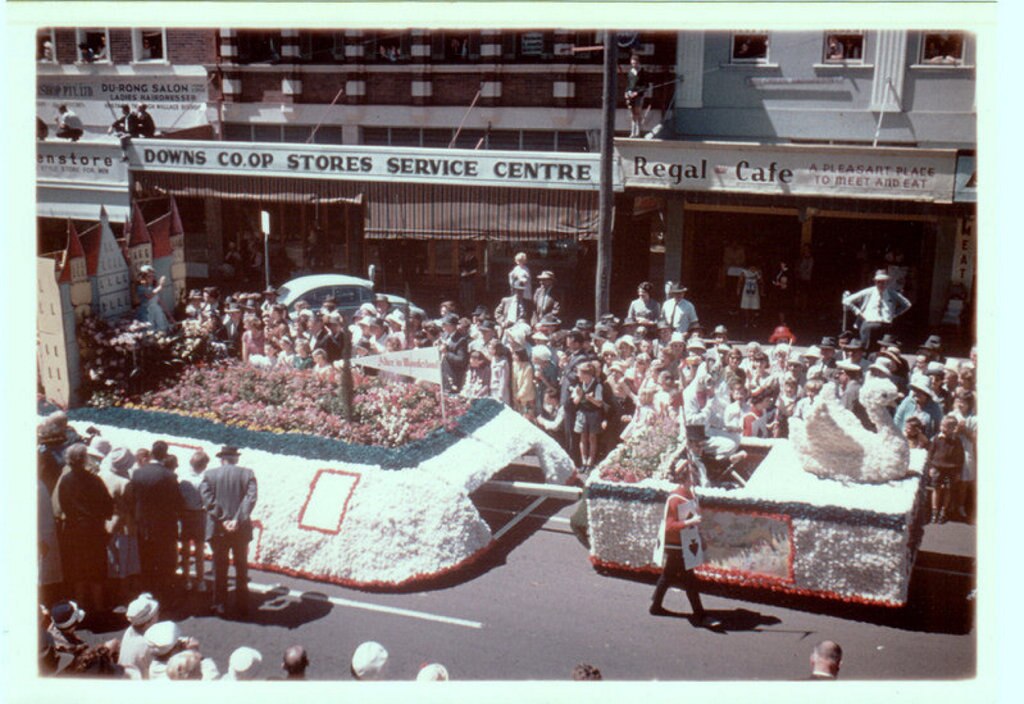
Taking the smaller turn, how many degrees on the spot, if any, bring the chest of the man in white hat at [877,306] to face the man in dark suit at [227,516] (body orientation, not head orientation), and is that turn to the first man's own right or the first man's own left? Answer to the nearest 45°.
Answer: approximately 45° to the first man's own right

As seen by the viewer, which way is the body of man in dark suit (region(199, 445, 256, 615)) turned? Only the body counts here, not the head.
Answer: away from the camera

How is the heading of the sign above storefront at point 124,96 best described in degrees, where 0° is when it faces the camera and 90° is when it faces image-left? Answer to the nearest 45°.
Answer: approximately 0°

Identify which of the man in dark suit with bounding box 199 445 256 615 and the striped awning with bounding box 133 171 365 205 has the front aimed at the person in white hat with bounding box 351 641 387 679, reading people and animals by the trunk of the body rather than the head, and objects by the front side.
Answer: the striped awning

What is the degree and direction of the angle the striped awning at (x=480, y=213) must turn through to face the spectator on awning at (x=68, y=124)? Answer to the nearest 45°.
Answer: approximately 90° to its right

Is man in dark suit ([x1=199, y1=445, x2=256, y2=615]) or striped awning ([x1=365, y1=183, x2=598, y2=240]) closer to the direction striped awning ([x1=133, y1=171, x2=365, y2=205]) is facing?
the man in dark suit

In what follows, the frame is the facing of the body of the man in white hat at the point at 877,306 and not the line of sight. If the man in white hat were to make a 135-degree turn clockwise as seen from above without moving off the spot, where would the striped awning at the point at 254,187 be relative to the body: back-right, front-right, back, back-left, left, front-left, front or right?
front-left

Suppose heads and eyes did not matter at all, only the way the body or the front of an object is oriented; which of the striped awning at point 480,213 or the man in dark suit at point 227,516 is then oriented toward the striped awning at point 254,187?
the man in dark suit
